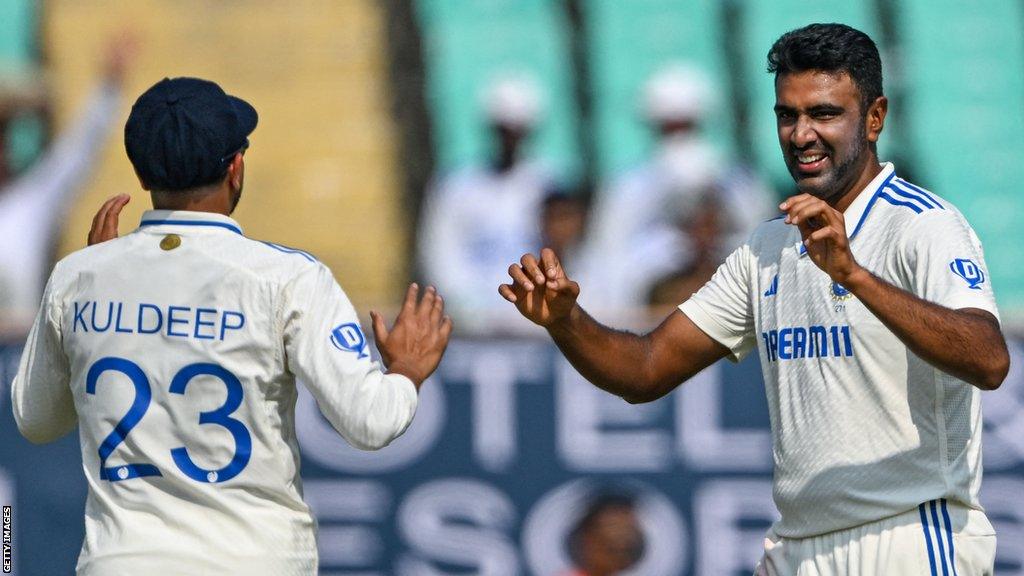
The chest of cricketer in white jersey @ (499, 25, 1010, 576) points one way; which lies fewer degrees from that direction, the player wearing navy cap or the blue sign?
the player wearing navy cap

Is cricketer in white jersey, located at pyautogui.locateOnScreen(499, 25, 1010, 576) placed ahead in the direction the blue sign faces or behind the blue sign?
ahead

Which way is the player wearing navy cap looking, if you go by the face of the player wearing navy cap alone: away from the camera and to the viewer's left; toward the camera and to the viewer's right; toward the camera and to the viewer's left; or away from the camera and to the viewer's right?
away from the camera and to the viewer's right

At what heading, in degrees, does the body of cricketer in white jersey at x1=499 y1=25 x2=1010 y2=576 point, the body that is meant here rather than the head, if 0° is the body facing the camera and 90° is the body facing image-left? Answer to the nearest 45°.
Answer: approximately 45°

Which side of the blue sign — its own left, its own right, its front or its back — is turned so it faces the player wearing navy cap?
front

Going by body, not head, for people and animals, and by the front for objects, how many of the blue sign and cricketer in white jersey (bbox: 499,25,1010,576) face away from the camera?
0

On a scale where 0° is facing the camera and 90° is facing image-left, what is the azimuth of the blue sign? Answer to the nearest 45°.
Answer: approximately 0°
